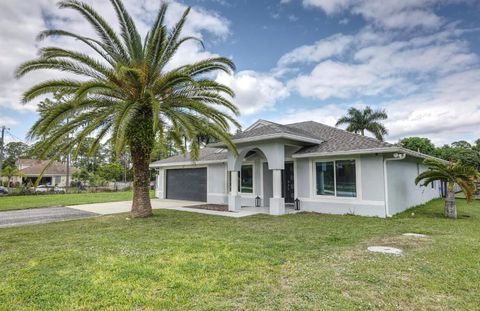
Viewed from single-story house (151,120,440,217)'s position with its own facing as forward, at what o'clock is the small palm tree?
The small palm tree is roughly at 8 o'clock from the single-story house.

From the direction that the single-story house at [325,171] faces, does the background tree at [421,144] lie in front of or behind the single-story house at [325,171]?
behind

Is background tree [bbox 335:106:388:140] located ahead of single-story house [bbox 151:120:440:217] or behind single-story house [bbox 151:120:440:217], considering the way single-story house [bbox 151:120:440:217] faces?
behind

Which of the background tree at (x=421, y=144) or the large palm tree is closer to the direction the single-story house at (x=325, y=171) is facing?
the large palm tree

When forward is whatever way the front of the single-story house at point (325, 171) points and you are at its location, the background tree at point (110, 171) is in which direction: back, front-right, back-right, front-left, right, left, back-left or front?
right

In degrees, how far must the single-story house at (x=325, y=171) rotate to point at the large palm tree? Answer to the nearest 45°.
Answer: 0° — it already faces it

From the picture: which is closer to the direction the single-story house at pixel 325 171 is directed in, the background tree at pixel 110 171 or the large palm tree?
the large palm tree

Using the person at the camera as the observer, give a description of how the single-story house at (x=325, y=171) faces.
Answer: facing the viewer and to the left of the viewer
